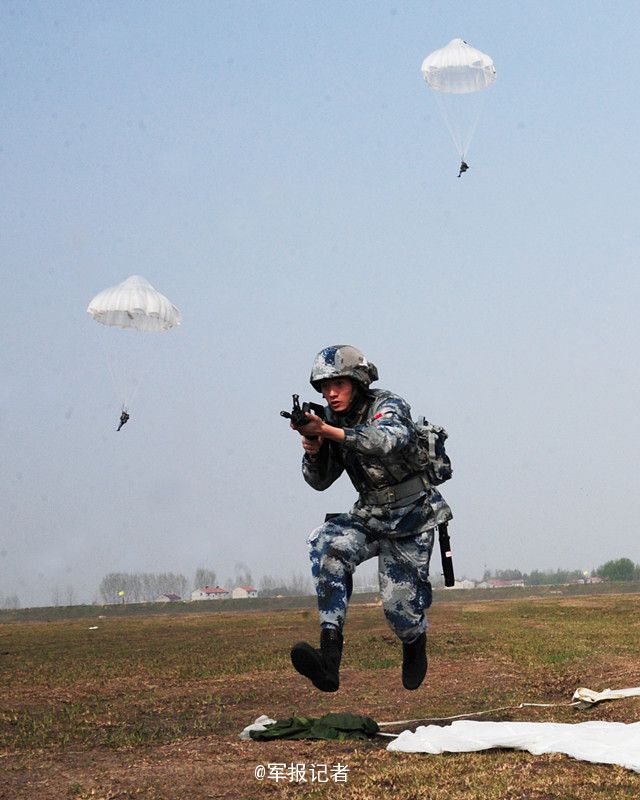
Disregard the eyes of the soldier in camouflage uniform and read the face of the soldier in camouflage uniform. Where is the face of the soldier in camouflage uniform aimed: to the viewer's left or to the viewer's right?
to the viewer's left

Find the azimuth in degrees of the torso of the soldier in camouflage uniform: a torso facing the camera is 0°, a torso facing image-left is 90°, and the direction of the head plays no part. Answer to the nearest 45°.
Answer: approximately 45°
